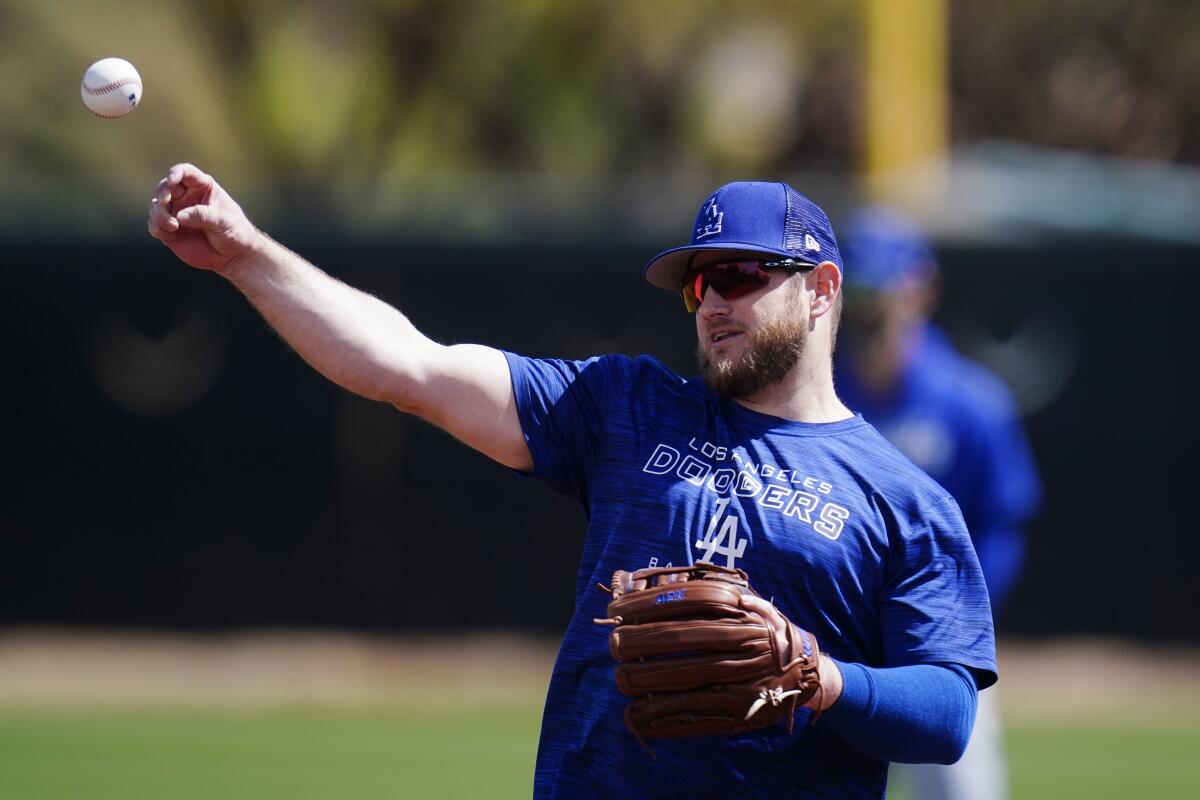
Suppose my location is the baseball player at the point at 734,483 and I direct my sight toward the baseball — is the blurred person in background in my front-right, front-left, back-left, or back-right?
back-right

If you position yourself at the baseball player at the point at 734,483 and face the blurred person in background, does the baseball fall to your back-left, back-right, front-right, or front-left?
back-left

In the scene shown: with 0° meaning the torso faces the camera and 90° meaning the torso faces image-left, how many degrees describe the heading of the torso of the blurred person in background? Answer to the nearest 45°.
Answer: approximately 45°

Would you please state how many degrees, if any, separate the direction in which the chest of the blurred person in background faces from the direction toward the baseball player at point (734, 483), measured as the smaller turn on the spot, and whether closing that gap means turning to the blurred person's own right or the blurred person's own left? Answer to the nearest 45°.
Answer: approximately 45° to the blurred person's own left

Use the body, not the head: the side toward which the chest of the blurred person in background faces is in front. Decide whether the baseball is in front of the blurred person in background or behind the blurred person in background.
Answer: in front
